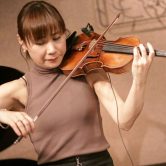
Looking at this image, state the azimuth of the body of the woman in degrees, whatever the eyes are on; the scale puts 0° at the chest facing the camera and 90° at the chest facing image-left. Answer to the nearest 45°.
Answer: approximately 0°

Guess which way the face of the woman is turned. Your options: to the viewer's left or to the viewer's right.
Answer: to the viewer's right
